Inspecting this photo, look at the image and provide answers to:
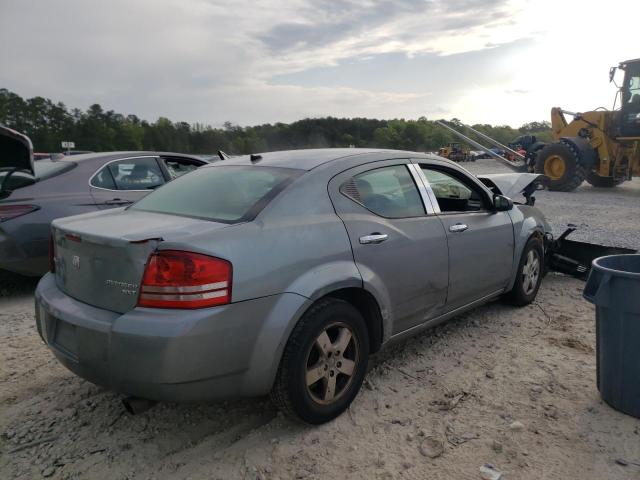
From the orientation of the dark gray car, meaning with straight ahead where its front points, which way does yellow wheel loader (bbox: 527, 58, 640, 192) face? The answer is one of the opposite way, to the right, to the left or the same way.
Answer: to the left

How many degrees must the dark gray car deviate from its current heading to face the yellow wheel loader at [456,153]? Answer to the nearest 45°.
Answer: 0° — it already faces it

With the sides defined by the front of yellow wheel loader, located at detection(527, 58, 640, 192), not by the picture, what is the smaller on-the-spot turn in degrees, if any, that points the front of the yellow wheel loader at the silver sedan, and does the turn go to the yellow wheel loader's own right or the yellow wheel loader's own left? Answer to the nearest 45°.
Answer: approximately 90° to the yellow wheel loader's own left

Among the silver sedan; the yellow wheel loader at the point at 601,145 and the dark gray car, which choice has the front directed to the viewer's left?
the yellow wheel loader

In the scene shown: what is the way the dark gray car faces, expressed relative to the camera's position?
facing away from the viewer and to the right of the viewer

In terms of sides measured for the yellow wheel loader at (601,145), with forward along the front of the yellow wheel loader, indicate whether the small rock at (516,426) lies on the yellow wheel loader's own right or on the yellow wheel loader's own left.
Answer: on the yellow wheel loader's own left

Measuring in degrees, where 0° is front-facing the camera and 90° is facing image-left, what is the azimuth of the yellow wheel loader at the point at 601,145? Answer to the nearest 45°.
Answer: approximately 90°

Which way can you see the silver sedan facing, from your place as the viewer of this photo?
facing away from the viewer and to the right of the viewer

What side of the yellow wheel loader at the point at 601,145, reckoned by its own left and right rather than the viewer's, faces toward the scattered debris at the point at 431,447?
left

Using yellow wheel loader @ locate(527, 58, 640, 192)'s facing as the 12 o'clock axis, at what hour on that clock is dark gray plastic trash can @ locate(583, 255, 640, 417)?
The dark gray plastic trash can is roughly at 9 o'clock from the yellow wheel loader.

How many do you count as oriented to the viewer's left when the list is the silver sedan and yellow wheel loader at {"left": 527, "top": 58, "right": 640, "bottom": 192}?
1

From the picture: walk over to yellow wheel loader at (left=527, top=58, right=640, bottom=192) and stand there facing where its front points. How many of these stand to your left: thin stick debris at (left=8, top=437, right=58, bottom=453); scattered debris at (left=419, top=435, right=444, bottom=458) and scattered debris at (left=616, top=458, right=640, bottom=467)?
3
